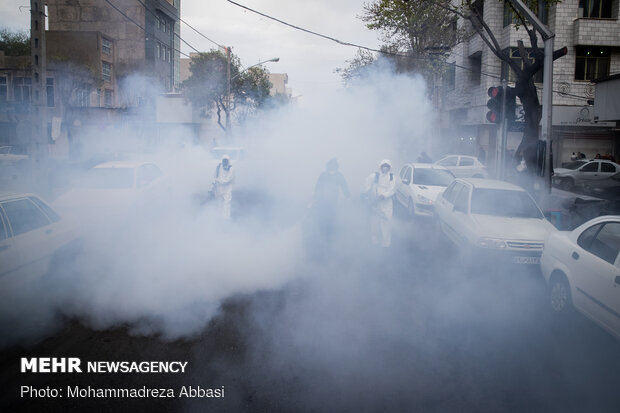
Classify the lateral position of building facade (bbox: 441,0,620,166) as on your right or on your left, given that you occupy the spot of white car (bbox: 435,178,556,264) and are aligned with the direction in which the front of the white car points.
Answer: on your left

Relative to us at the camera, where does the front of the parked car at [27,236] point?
facing the viewer and to the left of the viewer

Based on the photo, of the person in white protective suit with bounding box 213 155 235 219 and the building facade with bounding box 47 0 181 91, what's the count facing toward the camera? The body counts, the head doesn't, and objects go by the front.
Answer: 1

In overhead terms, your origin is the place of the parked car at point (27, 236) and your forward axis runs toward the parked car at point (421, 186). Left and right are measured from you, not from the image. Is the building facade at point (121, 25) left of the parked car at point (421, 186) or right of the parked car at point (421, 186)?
left

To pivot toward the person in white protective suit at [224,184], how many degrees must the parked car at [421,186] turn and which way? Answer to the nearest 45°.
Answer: approximately 90° to its right

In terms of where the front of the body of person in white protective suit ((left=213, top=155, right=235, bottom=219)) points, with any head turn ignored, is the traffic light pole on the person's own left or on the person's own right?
on the person's own left

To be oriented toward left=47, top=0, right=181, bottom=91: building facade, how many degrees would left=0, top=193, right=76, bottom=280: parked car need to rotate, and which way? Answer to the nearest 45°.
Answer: approximately 135° to its right

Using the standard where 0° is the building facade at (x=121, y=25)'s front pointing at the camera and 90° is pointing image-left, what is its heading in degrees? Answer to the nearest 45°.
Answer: approximately 270°

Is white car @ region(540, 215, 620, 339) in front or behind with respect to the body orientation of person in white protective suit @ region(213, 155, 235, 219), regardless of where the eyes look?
in front

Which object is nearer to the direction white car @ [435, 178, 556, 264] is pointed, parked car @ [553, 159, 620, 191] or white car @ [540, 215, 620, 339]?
the white car

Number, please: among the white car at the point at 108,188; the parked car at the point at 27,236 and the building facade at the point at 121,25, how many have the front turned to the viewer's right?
1

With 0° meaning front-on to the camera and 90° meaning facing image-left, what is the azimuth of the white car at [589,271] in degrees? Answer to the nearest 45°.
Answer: approximately 315°
